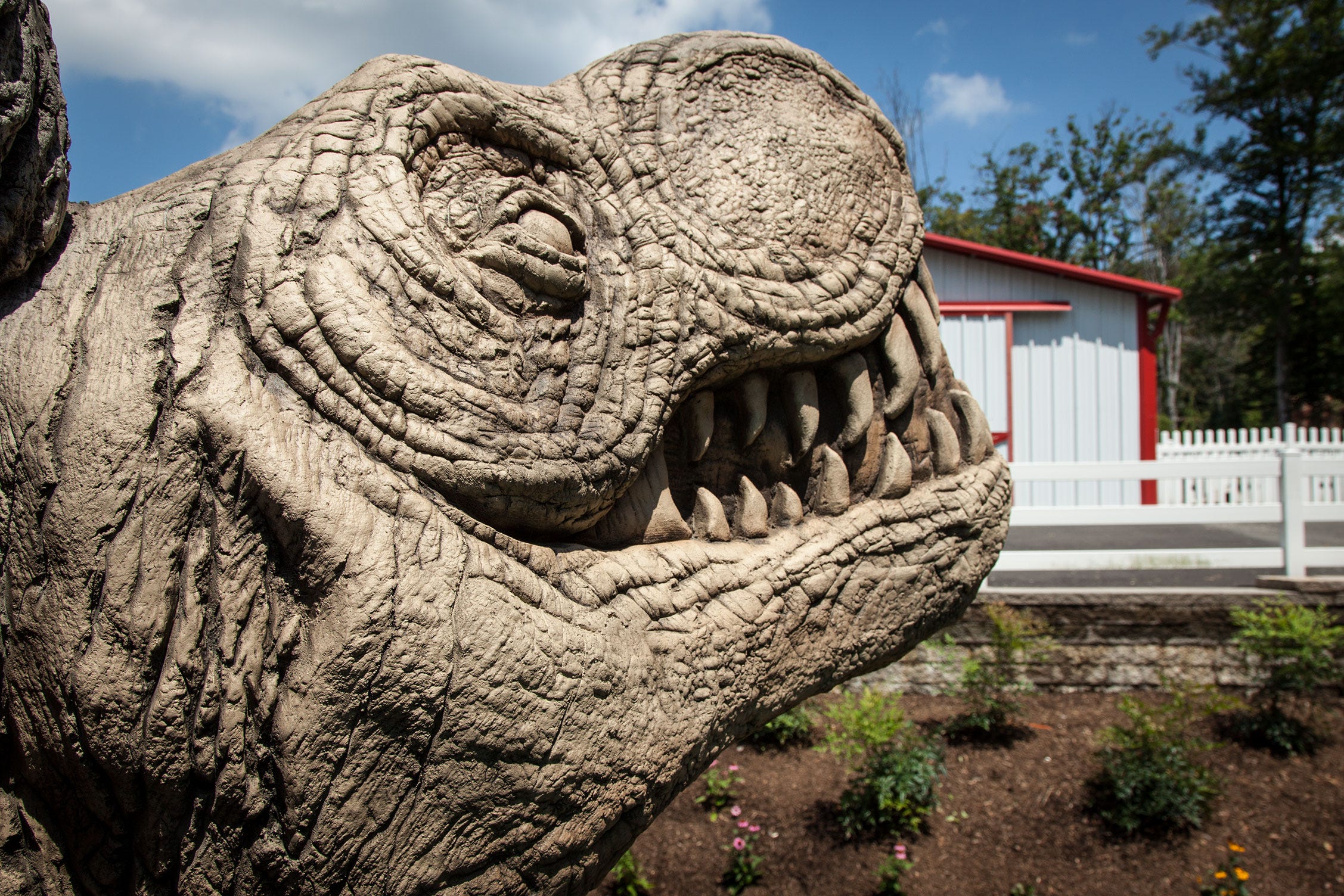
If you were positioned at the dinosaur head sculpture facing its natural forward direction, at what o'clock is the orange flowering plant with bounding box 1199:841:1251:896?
The orange flowering plant is roughly at 11 o'clock from the dinosaur head sculpture.

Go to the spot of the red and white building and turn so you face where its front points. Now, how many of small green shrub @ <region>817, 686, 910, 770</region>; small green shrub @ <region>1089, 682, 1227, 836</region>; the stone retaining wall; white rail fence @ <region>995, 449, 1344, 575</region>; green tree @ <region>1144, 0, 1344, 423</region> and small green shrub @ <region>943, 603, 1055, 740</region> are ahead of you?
5

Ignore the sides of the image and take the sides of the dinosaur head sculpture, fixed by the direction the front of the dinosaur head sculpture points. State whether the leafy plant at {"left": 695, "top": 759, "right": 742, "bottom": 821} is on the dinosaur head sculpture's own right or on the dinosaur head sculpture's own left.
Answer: on the dinosaur head sculpture's own left

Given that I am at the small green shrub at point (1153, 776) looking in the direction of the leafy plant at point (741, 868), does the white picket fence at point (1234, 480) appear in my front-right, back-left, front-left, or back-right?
back-right

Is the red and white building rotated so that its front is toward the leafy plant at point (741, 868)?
yes

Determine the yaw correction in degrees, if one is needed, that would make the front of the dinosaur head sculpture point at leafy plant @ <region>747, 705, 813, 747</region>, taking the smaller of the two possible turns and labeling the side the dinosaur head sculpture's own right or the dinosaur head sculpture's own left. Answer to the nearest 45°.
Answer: approximately 45° to the dinosaur head sculpture's own left

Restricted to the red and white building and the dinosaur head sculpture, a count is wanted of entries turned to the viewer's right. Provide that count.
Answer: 1

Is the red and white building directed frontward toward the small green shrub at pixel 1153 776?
yes

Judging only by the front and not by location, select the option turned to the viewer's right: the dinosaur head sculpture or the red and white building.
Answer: the dinosaur head sculpture

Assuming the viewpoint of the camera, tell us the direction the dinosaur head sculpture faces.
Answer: facing to the right of the viewer

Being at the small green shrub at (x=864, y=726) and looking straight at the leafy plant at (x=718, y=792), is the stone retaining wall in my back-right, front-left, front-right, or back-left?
back-right
